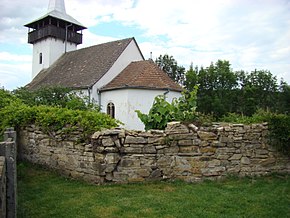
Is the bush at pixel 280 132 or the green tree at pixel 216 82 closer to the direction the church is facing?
the green tree

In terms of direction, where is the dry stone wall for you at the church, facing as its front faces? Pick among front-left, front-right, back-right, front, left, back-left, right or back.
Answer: back-left

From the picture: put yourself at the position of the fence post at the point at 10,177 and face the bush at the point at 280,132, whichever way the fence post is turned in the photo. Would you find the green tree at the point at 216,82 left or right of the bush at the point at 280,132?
left

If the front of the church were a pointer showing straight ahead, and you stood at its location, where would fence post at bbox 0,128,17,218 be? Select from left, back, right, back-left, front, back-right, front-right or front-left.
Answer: back-left

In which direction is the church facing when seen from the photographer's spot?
facing away from the viewer and to the left of the viewer

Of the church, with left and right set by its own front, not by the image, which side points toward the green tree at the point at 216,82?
right

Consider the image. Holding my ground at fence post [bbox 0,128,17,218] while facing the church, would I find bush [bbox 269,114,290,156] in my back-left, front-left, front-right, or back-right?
front-right
